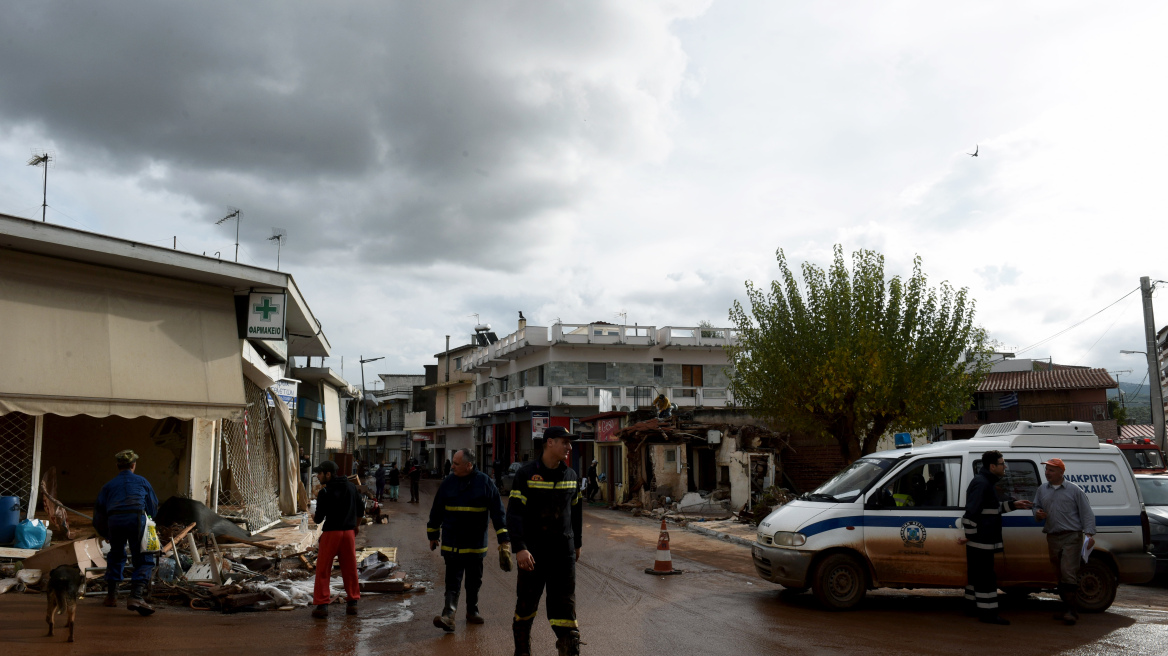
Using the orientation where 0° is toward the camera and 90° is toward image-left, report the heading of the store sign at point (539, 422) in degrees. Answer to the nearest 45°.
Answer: approximately 0°

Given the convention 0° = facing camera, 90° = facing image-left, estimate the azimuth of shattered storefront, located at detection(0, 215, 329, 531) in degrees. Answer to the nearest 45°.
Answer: approximately 315°

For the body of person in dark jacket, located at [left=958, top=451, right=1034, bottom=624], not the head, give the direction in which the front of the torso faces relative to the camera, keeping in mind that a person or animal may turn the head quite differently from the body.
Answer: to the viewer's right

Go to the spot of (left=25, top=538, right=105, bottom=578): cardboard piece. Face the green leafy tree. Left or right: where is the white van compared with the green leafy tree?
right

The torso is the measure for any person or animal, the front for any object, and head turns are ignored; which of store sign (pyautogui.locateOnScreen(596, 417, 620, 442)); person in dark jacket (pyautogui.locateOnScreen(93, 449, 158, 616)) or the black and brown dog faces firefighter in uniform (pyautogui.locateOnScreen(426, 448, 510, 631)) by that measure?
the store sign

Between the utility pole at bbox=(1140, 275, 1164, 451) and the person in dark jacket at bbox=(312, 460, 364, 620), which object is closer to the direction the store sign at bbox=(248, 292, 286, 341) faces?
the person in dark jacket

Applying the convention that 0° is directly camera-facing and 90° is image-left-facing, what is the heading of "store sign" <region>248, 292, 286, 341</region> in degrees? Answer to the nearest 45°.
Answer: approximately 0°

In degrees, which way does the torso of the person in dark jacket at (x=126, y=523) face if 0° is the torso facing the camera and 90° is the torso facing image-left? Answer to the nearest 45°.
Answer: approximately 180°

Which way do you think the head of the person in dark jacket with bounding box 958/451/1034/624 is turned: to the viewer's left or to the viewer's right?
to the viewer's right

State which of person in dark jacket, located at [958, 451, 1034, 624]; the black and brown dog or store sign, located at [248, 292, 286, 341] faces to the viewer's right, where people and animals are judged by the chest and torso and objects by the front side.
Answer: the person in dark jacket

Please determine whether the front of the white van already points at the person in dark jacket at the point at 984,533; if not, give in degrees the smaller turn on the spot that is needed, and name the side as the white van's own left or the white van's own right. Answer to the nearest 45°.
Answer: approximately 135° to the white van's own left

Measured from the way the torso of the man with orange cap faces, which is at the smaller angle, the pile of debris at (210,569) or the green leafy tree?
the pile of debris
